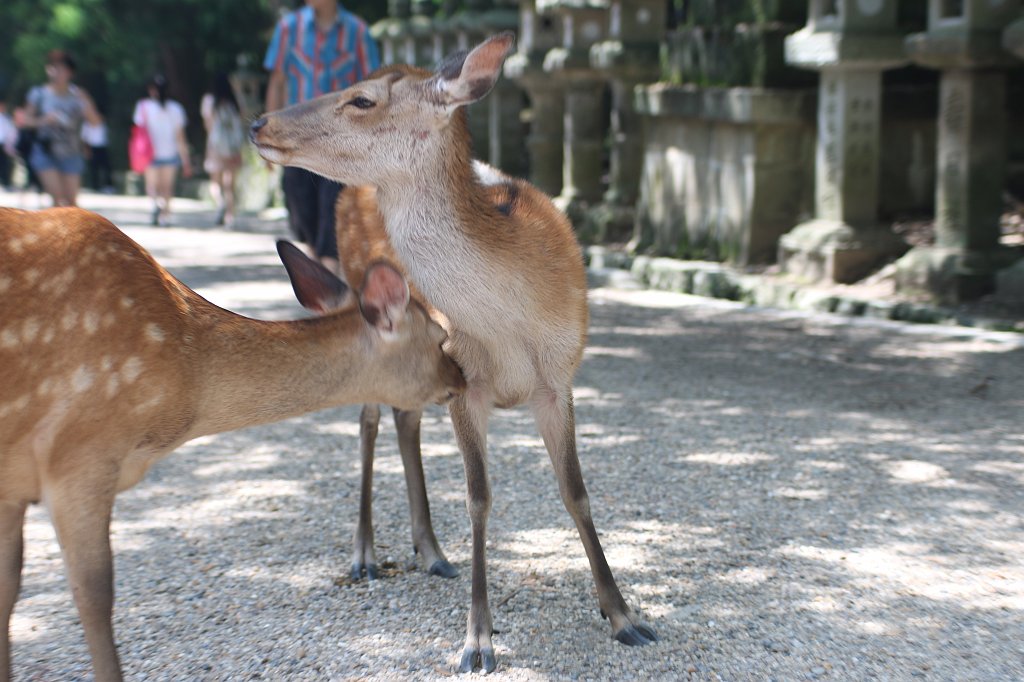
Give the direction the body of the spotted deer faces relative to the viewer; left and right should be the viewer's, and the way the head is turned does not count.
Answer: facing to the right of the viewer

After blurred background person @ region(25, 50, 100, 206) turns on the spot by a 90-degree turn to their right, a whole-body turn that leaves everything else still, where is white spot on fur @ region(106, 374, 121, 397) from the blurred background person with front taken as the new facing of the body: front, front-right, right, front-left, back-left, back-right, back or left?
left

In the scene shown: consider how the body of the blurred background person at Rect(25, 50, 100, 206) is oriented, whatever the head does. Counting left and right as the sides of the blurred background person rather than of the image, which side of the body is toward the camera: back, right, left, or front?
front

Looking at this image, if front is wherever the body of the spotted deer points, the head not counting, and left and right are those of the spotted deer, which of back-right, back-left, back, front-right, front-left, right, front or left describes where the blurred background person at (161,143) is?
left

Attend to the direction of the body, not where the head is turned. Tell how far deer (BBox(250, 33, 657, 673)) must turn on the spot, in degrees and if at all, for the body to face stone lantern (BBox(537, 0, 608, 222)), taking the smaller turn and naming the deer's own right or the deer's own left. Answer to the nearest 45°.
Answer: approximately 180°

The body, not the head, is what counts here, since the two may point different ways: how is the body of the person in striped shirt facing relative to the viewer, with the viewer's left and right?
facing the viewer

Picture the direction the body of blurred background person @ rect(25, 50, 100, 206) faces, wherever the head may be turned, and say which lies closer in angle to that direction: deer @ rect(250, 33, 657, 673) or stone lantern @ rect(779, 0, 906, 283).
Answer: the deer

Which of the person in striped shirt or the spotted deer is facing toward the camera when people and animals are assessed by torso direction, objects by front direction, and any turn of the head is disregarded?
the person in striped shirt

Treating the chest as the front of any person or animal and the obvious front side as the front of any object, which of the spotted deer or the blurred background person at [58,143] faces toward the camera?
the blurred background person

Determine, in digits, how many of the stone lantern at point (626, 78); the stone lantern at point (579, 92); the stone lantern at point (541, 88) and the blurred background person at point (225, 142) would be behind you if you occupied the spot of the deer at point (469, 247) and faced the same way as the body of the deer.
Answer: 4

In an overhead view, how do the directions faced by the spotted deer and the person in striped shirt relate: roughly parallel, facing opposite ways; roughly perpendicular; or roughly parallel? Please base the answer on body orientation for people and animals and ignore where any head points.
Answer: roughly perpendicular

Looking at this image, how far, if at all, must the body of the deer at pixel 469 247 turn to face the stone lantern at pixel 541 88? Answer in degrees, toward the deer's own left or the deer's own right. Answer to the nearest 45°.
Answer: approximately 180°

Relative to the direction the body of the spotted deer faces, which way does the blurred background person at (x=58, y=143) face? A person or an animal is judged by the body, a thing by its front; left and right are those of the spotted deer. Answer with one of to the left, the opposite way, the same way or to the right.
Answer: to the right

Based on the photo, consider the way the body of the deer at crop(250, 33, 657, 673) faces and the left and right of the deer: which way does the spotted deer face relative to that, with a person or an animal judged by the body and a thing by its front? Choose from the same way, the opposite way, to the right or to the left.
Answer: to the left
